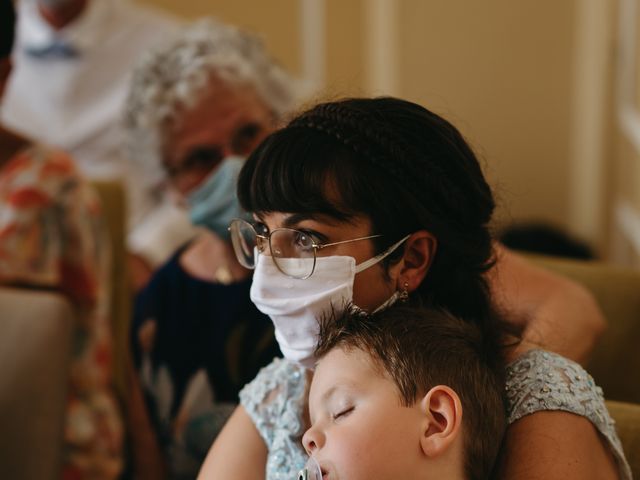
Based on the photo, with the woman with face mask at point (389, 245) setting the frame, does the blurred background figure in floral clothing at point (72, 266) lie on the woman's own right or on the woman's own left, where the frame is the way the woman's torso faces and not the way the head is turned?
on the woman's own right

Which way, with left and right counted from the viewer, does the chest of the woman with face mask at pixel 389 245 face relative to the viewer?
facing the viewer and to the left of the viewer

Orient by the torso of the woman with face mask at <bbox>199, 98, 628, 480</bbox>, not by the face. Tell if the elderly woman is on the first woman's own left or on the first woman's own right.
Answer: on the first woman's own right

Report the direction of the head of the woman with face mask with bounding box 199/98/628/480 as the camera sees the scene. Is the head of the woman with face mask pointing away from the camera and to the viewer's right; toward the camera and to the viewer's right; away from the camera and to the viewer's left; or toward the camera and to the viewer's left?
toward the camera and to the viewer's left

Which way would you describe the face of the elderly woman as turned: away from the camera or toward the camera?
toward the camera

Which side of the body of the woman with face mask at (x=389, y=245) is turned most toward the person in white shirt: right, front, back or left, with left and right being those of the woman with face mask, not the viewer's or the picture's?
right
